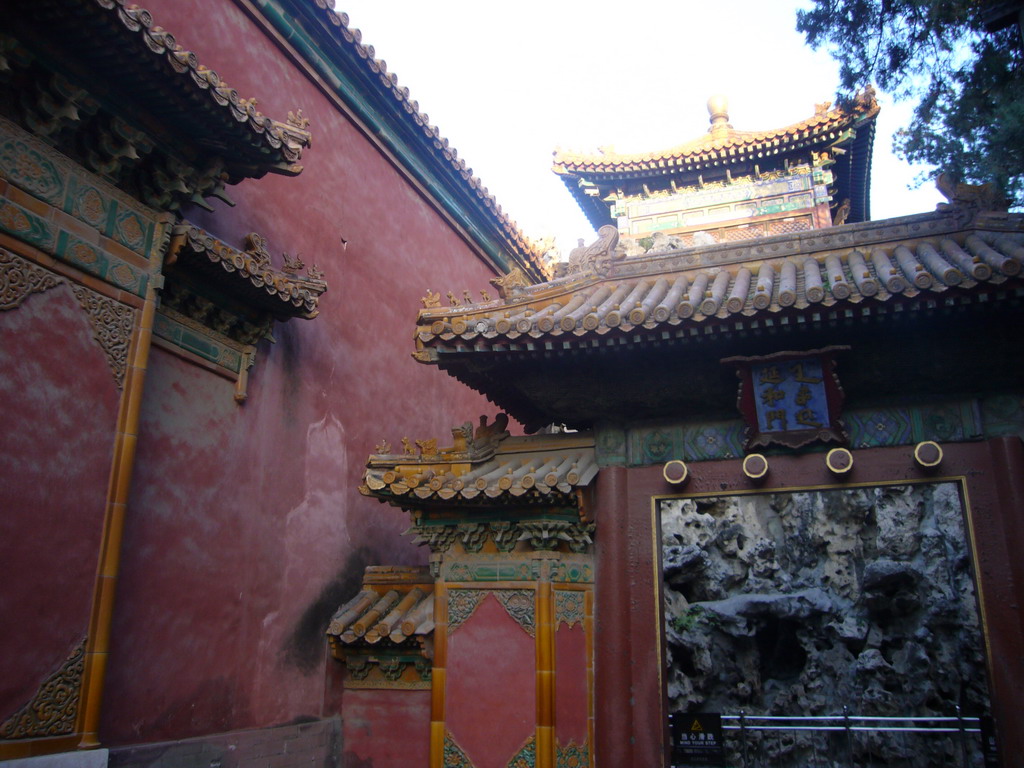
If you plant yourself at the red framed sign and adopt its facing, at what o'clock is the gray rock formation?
The gray rock formation is roughly at 6 o'clock from the red framed sign.

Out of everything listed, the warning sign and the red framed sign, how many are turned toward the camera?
2

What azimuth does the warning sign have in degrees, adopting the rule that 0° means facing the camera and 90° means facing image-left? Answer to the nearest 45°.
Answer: approximately 0°

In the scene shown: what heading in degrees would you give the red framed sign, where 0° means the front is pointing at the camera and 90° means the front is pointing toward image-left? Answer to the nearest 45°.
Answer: approximately 0°
